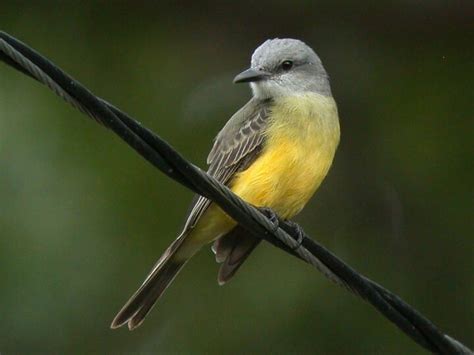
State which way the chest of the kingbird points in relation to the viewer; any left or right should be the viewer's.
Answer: facing the viewer and to the right of the viewer
